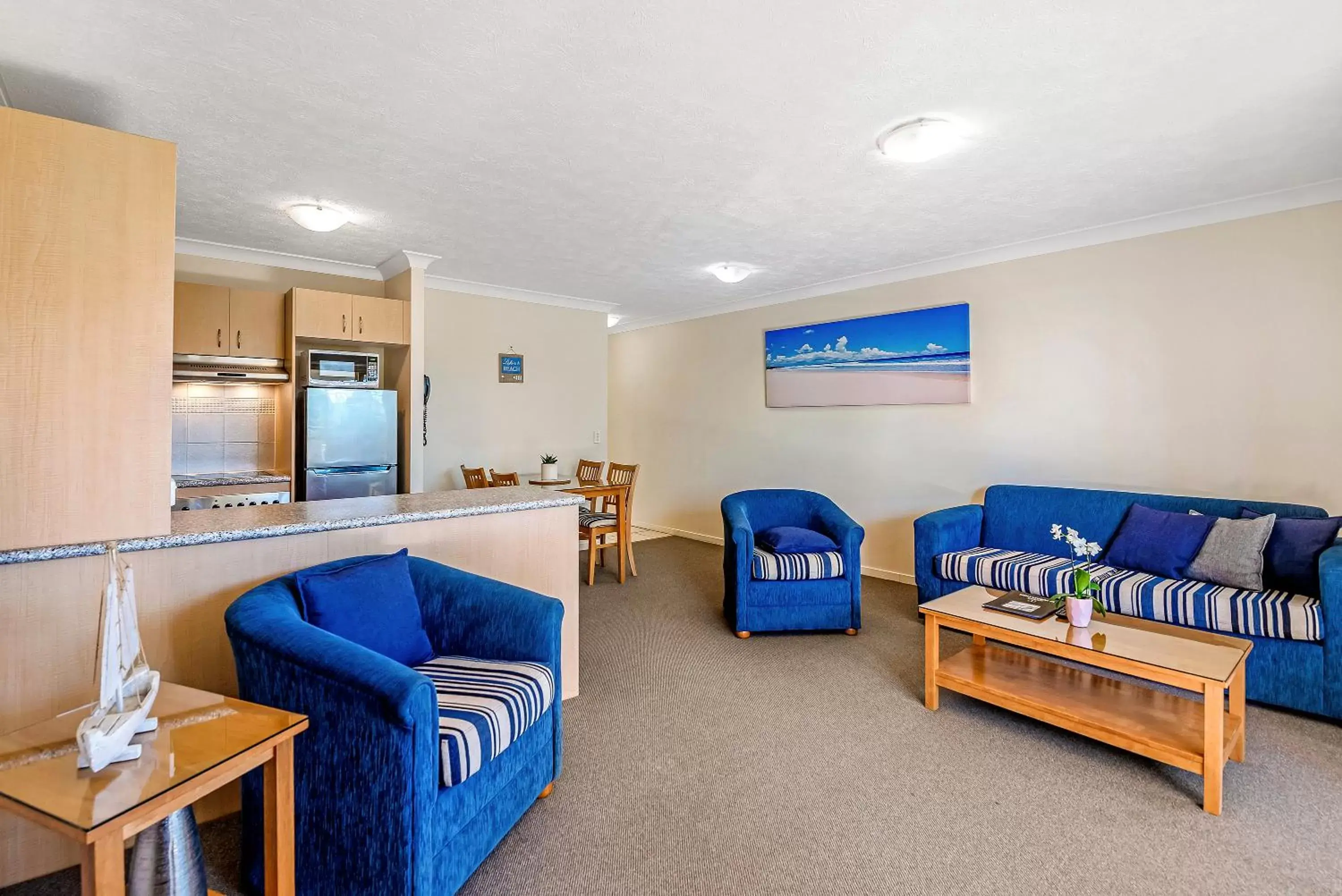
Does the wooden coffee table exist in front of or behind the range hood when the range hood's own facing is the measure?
in front

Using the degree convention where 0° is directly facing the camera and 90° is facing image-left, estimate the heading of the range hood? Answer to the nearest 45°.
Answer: approximately 0°

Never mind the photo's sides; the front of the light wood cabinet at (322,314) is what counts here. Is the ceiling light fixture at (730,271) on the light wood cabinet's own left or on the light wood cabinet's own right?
on the light wood cabinet's own left

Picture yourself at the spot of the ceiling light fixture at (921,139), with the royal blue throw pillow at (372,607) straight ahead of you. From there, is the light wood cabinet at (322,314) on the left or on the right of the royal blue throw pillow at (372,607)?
right

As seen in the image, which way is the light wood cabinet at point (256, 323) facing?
toward the camera

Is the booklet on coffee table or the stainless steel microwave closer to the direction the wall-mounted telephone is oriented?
the booklet on coffee table

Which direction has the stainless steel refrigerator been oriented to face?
toward the camera

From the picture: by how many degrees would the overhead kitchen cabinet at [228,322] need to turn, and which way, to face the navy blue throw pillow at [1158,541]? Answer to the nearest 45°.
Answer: approximately 45° to its left

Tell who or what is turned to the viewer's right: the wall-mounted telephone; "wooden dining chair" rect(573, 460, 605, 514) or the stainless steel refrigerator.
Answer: the wall-mounted telephone

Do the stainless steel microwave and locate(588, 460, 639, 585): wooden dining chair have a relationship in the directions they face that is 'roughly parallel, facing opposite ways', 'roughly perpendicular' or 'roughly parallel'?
roughly perpendicular

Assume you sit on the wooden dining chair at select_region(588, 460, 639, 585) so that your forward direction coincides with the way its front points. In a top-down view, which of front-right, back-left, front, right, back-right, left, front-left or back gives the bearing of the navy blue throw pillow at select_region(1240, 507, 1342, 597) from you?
left

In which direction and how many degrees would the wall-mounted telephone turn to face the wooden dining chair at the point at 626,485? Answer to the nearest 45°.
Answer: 0° — it already faces it

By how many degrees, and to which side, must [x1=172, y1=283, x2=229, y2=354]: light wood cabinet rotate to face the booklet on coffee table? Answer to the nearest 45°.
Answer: approximately 45° to its left

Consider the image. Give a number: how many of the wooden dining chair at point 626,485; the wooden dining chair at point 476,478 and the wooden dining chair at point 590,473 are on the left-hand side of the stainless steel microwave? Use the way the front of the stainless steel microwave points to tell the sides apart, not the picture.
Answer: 3

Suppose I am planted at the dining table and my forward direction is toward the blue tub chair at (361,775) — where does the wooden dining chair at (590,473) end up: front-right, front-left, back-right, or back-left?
back-right
